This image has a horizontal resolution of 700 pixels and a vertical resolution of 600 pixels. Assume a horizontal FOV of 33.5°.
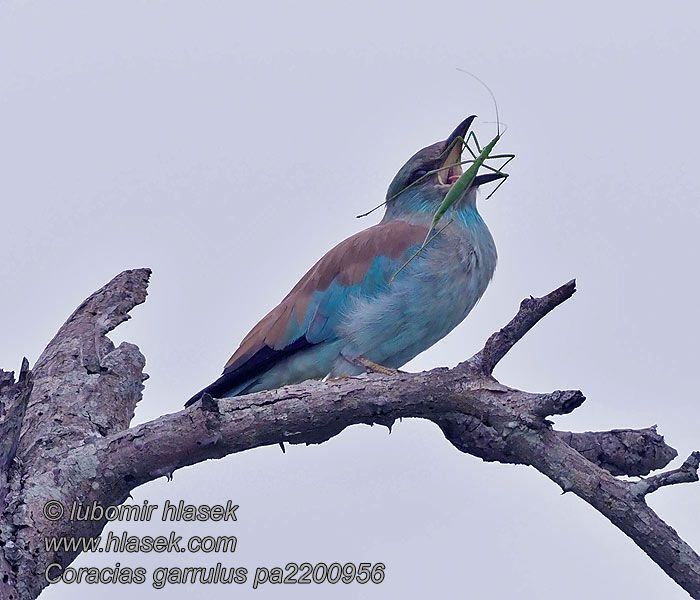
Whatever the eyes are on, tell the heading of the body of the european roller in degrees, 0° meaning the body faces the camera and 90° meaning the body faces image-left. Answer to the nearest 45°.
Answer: approximately 270°
